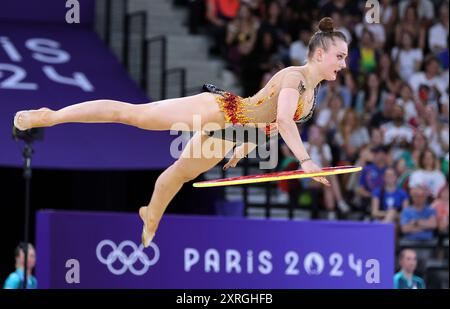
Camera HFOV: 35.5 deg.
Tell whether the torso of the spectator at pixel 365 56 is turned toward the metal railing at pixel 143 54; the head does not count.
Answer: no

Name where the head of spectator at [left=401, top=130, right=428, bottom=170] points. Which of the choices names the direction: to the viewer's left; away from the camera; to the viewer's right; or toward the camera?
toward the camera

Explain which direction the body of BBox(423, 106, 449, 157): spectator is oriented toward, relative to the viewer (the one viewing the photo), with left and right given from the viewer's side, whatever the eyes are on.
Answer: facing the viewer and to the left of the viewer

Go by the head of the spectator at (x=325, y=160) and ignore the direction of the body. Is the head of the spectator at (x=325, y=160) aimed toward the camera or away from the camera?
toward the camera

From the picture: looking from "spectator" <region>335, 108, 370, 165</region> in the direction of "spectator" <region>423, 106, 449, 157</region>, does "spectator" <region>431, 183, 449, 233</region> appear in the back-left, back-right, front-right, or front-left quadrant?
front-right

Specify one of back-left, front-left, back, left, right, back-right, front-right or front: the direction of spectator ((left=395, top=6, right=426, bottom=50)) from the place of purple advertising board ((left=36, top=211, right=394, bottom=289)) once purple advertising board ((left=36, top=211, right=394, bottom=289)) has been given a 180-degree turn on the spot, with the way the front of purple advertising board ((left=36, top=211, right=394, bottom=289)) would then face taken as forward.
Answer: front-right

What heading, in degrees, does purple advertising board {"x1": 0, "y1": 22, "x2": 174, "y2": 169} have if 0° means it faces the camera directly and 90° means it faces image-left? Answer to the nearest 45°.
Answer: approximately 0°

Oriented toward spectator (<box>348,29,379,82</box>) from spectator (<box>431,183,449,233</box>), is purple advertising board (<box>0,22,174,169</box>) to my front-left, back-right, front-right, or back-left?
front-left

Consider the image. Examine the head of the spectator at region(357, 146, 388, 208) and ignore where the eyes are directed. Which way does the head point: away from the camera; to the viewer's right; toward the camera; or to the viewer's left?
toward the camera

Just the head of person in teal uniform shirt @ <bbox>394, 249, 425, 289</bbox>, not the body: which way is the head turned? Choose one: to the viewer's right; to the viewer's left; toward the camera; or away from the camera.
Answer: toward the camera

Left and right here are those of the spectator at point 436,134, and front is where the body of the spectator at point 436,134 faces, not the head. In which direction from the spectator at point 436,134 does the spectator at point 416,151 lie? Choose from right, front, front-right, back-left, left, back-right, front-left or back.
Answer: front

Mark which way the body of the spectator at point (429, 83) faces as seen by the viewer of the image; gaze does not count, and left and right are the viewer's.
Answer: facing the viewer
